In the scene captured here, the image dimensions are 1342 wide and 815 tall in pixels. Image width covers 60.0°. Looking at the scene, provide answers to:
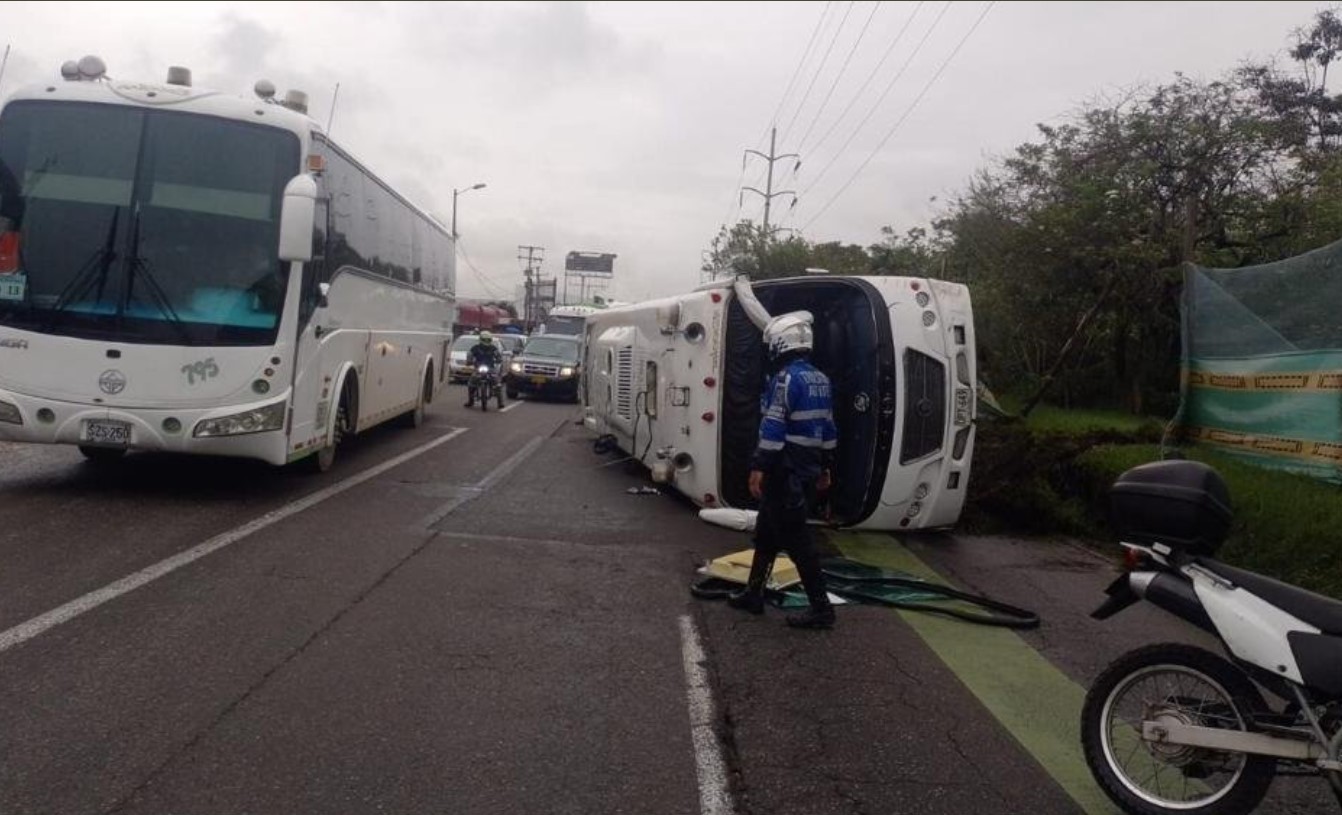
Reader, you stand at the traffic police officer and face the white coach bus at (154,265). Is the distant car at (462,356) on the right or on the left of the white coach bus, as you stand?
right

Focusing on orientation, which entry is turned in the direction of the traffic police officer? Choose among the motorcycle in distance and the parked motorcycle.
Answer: the motorcycle in distance

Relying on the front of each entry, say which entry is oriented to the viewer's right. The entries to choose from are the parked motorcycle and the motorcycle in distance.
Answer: the parked motorcycle

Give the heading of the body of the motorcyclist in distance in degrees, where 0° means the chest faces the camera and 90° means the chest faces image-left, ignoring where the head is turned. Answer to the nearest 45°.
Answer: approximately 0°

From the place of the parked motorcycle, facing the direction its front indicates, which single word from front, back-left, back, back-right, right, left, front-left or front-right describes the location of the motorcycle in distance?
back-left

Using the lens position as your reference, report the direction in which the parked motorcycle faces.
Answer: facing to the right of the viewer

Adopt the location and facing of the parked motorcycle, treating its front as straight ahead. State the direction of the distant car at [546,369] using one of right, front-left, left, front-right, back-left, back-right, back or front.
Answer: back-left

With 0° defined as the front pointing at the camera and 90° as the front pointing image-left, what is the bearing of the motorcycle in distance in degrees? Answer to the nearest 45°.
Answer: approximately 0°

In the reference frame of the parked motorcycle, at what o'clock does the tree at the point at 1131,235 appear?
The tree is roughly at 9 o'clock from the parked motorcycle.
